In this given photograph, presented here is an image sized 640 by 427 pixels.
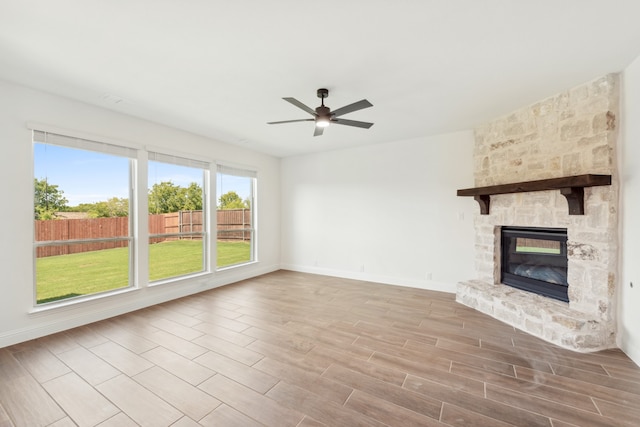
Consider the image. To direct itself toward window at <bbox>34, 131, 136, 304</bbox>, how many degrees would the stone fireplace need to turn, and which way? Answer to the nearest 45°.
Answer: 0° — it already faces it

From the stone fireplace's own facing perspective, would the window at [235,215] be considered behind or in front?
in front

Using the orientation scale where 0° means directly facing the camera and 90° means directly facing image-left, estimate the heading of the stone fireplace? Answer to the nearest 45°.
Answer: approximately 45°

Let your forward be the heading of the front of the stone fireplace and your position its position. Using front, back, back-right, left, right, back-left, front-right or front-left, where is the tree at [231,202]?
front-right

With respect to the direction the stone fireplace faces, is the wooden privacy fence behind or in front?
in front

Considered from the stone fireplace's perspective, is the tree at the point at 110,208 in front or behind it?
in front

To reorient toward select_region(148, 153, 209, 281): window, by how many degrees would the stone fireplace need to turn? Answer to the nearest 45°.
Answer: approximately 45° to its right
